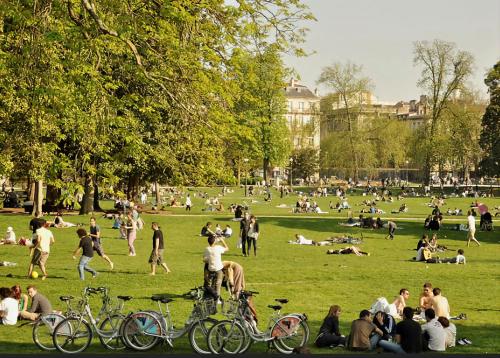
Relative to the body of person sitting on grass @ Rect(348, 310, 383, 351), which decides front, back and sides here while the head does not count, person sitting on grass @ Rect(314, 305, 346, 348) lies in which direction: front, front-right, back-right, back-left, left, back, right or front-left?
left

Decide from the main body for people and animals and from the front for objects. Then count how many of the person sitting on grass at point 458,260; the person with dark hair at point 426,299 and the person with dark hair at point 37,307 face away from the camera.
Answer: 0

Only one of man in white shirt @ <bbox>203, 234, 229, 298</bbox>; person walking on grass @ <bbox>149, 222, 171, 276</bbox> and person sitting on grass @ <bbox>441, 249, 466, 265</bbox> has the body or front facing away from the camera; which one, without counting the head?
the man in white shirt

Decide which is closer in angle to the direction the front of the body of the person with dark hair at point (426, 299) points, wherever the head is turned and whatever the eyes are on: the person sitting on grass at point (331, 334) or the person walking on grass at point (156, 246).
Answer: the person sitting on grass

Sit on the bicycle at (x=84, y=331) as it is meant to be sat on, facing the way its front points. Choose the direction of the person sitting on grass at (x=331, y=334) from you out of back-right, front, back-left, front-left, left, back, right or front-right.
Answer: back

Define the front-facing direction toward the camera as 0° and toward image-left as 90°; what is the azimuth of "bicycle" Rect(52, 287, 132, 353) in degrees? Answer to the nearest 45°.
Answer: approximately 90°

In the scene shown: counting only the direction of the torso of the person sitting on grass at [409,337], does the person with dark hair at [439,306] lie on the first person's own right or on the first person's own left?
on the first person's own right

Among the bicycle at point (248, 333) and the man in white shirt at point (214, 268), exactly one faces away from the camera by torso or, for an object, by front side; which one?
the man in white shirt

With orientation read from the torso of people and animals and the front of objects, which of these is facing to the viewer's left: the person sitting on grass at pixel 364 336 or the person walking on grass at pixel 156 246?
the person walking on grass

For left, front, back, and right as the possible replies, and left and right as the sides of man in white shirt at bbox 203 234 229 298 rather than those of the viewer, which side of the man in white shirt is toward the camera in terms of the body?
back

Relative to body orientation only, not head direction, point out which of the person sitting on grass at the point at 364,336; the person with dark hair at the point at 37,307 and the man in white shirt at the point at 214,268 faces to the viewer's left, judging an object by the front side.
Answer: the person with dark hair

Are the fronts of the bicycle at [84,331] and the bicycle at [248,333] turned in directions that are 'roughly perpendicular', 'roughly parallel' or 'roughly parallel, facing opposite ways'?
roughly parallel

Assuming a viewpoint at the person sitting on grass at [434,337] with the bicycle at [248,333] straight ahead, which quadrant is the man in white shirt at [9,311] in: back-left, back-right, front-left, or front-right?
front-right

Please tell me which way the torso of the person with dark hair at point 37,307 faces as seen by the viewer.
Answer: to the viewer's left
